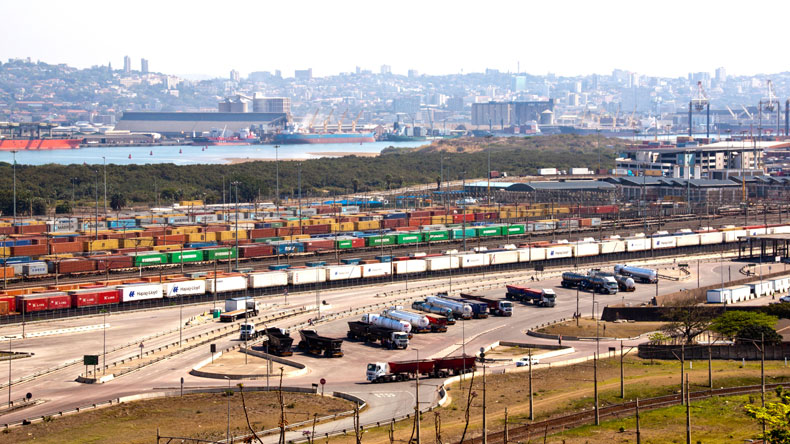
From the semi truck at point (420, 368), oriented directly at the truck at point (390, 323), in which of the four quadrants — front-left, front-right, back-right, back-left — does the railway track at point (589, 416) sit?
back-right

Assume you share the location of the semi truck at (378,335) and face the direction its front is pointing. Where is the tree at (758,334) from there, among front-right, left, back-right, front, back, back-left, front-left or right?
front-left

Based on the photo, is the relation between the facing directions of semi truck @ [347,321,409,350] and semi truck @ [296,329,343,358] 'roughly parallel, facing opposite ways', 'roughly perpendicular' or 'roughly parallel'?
roughly parallel

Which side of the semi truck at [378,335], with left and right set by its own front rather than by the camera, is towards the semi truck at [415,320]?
left

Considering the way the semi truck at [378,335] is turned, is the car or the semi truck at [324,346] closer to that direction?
the car

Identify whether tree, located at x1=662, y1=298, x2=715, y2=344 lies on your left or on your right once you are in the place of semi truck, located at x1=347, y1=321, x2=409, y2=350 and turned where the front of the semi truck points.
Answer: on your left

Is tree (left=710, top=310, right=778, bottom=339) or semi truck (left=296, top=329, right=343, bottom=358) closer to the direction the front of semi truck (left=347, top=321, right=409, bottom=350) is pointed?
the tree

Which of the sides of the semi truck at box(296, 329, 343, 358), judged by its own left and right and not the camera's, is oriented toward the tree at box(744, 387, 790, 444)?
front

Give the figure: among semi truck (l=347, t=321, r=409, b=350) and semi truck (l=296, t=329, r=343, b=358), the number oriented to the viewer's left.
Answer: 0

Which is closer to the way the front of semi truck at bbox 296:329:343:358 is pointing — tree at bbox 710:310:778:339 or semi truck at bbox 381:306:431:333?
the tree

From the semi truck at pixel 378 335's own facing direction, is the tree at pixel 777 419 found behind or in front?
in front

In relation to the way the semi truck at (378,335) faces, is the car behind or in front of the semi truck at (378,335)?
in front

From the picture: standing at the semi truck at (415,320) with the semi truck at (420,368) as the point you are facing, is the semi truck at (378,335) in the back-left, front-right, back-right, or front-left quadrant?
front-right
